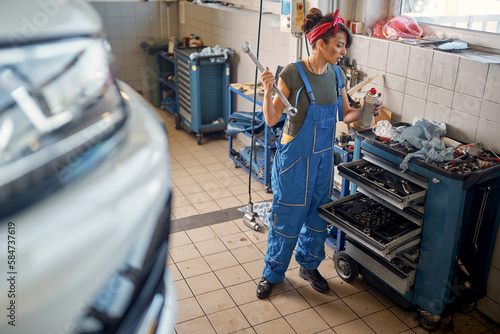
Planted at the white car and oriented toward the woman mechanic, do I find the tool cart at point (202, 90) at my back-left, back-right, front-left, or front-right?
front-left

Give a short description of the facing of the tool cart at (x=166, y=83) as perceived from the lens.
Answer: facing the viewer and to the left of the viewer

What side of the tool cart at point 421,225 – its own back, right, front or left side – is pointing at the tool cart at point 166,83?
right

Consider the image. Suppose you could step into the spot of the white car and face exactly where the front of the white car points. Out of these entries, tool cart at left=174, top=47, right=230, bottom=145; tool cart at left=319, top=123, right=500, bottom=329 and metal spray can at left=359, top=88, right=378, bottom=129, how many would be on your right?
0

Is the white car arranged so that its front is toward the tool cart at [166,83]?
no

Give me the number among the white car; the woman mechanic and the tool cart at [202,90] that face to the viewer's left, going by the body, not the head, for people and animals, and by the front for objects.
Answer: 1

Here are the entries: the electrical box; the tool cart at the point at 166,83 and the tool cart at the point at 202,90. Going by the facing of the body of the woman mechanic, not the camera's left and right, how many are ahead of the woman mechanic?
0

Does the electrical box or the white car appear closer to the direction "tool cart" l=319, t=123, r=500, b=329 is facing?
the white car

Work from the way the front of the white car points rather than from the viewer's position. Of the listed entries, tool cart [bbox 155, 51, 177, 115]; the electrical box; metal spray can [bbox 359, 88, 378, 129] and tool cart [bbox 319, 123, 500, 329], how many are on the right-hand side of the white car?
0

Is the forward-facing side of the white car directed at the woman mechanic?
no

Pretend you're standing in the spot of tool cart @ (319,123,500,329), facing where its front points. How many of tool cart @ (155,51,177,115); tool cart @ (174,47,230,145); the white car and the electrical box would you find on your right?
3

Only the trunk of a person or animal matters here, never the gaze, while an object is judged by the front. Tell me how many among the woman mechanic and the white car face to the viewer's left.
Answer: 0

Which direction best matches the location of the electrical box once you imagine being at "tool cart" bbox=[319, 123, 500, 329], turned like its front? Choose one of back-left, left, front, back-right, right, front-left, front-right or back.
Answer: right
